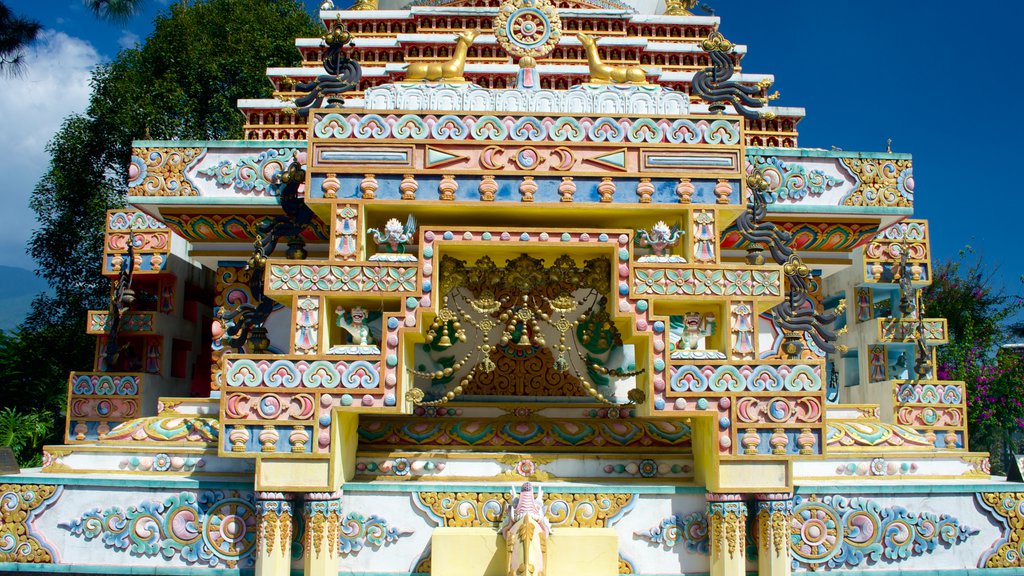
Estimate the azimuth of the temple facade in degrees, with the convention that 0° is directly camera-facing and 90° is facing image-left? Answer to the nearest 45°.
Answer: approximately 0°

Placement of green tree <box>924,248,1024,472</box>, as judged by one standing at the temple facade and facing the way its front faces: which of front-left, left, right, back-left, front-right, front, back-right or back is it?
back-left

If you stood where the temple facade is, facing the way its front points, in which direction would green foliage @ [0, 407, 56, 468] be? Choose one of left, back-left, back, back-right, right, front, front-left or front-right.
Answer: back-right

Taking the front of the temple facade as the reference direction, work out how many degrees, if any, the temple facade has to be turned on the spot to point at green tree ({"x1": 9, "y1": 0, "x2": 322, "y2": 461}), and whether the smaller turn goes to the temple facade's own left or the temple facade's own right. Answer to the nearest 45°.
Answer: approximately 135° to the temple facade's own right
